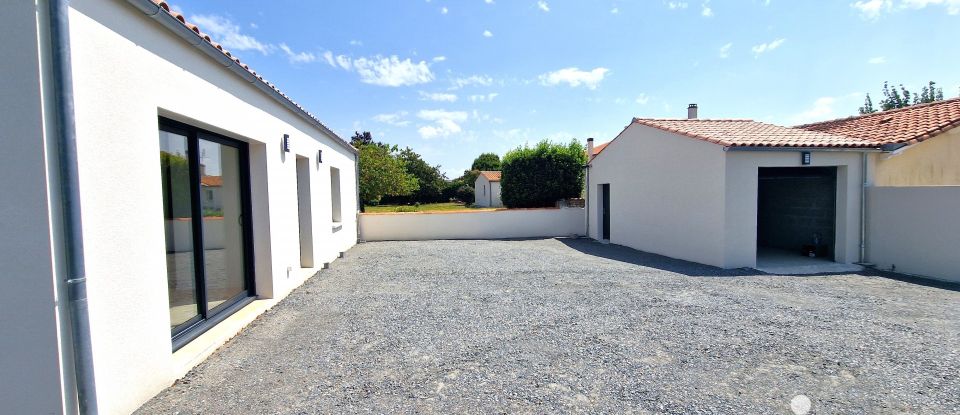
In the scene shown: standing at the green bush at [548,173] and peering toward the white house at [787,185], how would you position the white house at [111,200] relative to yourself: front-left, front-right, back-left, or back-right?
front-right

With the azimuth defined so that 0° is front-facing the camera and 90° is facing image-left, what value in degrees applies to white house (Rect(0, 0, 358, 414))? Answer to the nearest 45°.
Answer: approximately 315°

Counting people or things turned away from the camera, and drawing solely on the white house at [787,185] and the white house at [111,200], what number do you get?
0

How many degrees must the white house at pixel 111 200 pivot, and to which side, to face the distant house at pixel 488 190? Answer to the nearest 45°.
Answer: approximately 90° to its left

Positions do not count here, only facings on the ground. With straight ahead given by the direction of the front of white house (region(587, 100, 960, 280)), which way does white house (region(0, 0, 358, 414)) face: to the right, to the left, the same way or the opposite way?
to the left

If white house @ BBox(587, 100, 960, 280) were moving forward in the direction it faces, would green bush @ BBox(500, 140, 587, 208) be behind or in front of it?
behind

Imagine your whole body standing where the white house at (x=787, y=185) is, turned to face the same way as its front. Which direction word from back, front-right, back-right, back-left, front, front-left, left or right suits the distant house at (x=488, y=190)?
back

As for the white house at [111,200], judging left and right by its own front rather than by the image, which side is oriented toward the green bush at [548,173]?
left

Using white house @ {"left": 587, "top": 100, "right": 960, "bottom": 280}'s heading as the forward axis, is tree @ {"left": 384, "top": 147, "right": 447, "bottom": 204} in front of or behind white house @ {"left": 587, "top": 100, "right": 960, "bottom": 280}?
behind

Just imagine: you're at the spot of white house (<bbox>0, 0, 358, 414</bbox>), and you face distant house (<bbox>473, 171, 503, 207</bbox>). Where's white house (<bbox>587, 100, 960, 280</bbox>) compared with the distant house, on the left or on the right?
right

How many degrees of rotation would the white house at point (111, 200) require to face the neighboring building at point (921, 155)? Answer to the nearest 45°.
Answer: approximately 45° to its left

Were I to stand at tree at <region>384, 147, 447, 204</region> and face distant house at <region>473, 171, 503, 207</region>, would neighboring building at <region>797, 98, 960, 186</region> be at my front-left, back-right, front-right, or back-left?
front-right

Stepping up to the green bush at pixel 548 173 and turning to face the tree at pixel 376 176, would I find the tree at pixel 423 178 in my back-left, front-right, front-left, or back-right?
front-right

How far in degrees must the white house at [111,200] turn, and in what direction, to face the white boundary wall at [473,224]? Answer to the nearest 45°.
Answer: approximately 90° to its left

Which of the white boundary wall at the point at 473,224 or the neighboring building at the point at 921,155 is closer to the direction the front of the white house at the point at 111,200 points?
the neighboring building

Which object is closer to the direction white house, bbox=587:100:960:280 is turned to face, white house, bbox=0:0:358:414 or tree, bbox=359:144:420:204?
the white house
